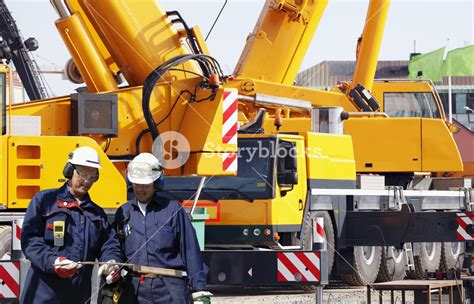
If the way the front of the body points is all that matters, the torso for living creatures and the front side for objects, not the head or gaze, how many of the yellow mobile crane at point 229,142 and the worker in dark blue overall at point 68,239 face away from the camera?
0

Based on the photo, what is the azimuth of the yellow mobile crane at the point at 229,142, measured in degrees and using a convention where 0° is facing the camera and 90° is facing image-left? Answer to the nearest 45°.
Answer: approximately 45°

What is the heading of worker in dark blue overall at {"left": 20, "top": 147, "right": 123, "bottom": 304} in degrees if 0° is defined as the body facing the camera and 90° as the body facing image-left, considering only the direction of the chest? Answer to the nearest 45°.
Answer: approximately 315°

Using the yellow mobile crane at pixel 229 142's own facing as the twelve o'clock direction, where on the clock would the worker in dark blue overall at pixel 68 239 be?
The worker in dark blue overall is roughly at 11 o'clock from the yellow mobile crane.

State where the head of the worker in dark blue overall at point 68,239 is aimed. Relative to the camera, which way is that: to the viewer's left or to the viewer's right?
to the viewer's right

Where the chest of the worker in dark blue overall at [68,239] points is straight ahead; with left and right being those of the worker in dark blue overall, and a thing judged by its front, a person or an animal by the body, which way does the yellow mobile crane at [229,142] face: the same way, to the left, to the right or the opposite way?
to the right
